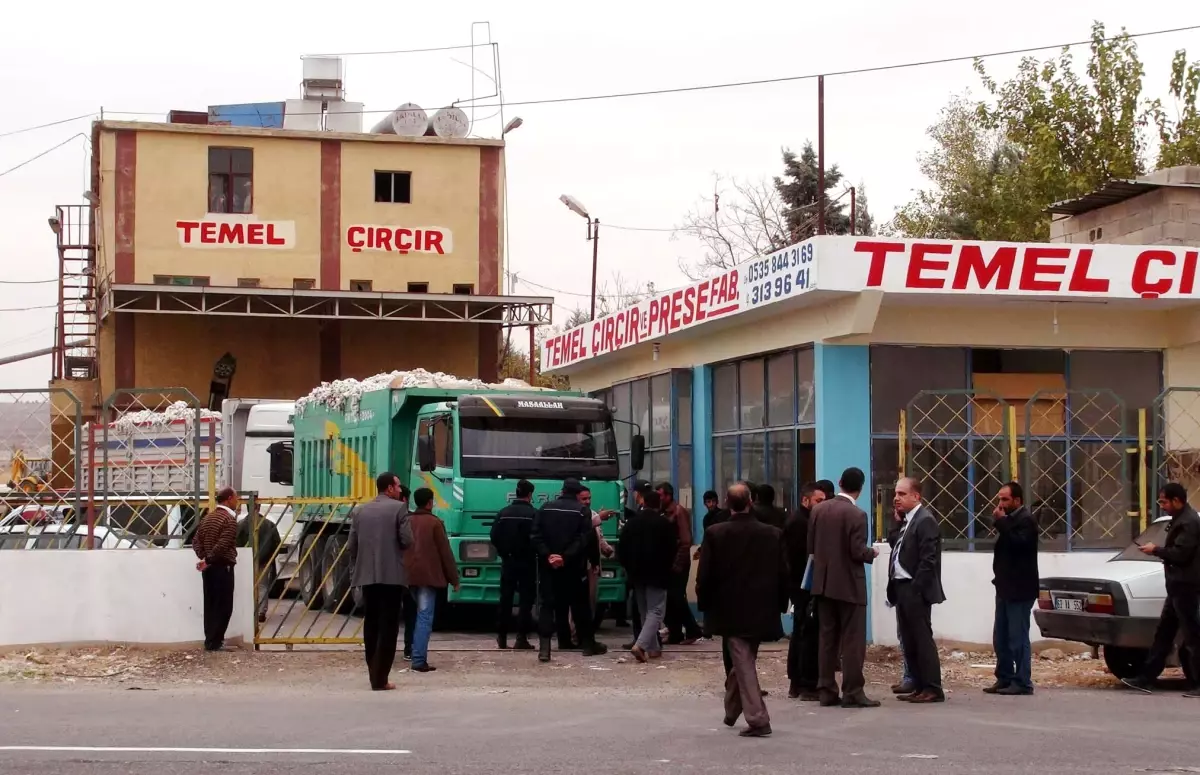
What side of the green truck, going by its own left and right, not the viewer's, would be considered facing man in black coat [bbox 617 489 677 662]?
front

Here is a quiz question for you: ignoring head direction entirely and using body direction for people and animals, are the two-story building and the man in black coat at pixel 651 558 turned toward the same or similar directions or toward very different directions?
very different directions

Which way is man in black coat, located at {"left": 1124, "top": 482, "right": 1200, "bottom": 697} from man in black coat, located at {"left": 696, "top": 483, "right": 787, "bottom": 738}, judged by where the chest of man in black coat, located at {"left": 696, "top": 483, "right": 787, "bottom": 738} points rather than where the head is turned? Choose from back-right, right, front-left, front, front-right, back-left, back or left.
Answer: front-right

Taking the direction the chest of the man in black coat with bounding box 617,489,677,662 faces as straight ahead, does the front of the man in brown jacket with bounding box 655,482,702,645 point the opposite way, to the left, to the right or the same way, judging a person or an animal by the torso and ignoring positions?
to the left

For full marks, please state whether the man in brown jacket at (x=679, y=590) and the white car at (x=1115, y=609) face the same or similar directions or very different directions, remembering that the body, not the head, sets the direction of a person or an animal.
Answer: very different directions

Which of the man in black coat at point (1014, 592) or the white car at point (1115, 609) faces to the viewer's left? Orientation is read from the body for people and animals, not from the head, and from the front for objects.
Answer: the man in black coat

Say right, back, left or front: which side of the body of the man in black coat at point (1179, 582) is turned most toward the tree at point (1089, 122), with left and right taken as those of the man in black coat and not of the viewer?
right

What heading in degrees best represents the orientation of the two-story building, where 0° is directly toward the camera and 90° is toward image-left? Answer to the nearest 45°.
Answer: approximately 0°

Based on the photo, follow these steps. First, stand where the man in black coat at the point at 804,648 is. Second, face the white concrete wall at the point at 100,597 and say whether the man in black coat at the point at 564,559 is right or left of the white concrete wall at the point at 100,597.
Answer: right

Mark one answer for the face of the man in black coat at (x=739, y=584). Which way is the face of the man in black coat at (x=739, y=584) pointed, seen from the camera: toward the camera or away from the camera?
away from the camera

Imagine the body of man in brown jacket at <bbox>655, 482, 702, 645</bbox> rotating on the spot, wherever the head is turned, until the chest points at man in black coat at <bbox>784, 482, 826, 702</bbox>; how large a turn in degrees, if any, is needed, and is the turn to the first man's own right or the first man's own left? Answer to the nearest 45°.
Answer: approximately 90° to the first man's own left

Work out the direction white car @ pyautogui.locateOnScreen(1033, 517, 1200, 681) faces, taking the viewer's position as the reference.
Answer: facing away from the viewer and to the right of the viewer

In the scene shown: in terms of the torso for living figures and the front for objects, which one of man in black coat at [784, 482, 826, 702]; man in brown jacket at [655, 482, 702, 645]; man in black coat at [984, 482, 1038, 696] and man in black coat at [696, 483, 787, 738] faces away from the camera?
man in black coat at [696, 483, 787, 738]

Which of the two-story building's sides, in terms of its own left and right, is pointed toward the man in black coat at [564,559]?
front

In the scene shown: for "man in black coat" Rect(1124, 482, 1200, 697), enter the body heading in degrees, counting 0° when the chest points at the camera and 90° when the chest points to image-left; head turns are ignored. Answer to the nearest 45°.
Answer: approximately 90°

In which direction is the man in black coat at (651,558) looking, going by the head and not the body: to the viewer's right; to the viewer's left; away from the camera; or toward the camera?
away from the camera

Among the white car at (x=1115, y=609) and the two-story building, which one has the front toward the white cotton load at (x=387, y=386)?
the two-story building
